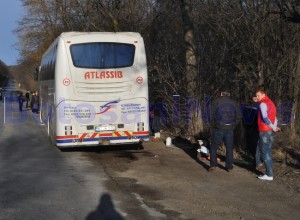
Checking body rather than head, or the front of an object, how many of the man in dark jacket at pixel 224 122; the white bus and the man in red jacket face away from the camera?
2

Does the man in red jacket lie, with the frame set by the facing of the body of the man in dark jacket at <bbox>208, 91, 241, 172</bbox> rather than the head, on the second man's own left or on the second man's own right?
on the second man's own right

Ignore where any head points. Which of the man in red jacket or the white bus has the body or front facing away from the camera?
the white bus

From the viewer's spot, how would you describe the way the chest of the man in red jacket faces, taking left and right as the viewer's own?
facing to the left of the viewer

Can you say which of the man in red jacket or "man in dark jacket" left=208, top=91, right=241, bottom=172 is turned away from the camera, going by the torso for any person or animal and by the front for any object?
the man in dark jacket

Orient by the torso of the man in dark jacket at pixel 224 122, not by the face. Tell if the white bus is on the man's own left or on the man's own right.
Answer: on the man's own left

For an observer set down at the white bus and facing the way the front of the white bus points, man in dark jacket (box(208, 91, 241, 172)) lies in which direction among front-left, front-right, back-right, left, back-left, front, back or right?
back-right

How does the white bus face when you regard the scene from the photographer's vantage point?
facing away from the viewer

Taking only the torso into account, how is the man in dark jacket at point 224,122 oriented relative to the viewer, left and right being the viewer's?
facing away from the viewer
